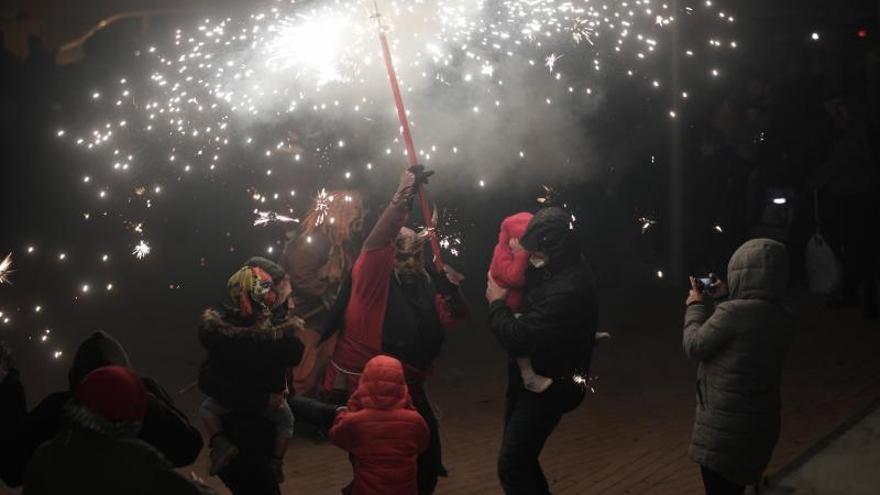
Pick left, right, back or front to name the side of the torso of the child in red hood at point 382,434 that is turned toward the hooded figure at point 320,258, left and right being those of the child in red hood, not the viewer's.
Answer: front

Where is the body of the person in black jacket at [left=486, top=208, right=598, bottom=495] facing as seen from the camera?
to the viewer's left

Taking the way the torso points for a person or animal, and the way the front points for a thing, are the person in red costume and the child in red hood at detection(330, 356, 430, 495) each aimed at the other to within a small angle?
yes

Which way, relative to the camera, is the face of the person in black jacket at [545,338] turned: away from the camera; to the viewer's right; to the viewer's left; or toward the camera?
to the viewer's left

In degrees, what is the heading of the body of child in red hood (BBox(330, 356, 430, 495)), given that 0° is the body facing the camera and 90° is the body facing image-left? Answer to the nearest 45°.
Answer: approximately 180°

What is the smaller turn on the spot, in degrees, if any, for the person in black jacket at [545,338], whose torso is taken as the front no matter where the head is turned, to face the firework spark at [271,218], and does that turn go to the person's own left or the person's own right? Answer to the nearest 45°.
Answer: approximately 45° to the person's own right

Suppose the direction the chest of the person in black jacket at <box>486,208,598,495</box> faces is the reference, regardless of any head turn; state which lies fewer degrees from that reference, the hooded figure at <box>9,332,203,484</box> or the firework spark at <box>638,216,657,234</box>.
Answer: the hooded figure

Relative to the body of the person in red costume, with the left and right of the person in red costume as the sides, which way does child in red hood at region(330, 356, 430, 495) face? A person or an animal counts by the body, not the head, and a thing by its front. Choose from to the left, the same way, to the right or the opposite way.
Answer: the opposite way

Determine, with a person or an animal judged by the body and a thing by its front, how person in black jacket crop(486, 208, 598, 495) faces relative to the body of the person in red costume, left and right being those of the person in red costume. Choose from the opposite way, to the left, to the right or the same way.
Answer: to the right

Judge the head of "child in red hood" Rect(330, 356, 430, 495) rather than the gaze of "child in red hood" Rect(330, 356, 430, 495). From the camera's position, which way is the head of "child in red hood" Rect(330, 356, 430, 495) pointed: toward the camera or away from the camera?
away from the camera

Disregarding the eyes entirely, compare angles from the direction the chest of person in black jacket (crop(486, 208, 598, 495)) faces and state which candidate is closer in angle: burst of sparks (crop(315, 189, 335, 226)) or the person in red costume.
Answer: the person in red costume

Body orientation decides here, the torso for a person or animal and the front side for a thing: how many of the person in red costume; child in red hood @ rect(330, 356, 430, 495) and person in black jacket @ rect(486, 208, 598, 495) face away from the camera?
1

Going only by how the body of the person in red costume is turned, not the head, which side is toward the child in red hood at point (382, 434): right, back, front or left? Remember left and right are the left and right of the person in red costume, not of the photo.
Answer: front
